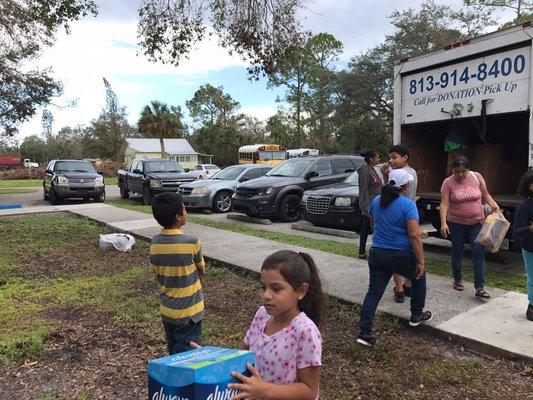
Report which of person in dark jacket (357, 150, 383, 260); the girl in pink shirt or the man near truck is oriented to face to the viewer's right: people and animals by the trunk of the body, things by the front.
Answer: the person in dark jacket

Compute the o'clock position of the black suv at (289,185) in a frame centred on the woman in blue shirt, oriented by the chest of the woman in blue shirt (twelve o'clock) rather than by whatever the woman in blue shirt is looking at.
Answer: The black suv is roughly at 10 o'clock from the woman in blue shirt.

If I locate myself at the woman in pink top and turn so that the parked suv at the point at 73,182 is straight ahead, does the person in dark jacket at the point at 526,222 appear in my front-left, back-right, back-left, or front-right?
back-left

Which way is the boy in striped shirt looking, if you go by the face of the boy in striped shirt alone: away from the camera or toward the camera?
away from the camera

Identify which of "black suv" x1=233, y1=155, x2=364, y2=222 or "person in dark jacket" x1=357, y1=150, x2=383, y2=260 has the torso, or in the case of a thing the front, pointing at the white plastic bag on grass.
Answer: the black suv

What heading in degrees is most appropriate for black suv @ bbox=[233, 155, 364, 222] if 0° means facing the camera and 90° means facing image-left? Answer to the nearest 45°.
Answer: approximately 45°

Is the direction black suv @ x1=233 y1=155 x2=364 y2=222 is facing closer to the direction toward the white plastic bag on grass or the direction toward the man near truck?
the white plastic bag on grass

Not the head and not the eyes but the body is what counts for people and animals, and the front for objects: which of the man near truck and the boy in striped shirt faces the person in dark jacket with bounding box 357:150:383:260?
the boy in striped shirt
